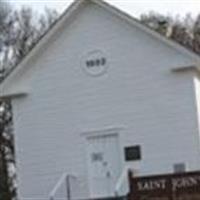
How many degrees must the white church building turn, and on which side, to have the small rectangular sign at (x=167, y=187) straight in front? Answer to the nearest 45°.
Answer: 0° — it already faces it

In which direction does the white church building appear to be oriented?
toward the camera
